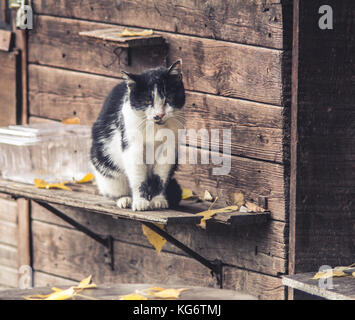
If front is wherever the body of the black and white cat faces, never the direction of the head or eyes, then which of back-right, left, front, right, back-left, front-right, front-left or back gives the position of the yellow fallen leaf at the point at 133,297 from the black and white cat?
front-right

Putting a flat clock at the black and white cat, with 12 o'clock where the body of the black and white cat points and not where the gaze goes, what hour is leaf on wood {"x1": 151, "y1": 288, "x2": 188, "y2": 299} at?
The leaf on wood is roughly at 1 o'clock from the black and white cat.

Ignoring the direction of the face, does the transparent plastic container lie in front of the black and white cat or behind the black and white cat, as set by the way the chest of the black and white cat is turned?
behind

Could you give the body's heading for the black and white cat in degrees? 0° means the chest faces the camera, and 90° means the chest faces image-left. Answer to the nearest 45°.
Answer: approximately 315°
